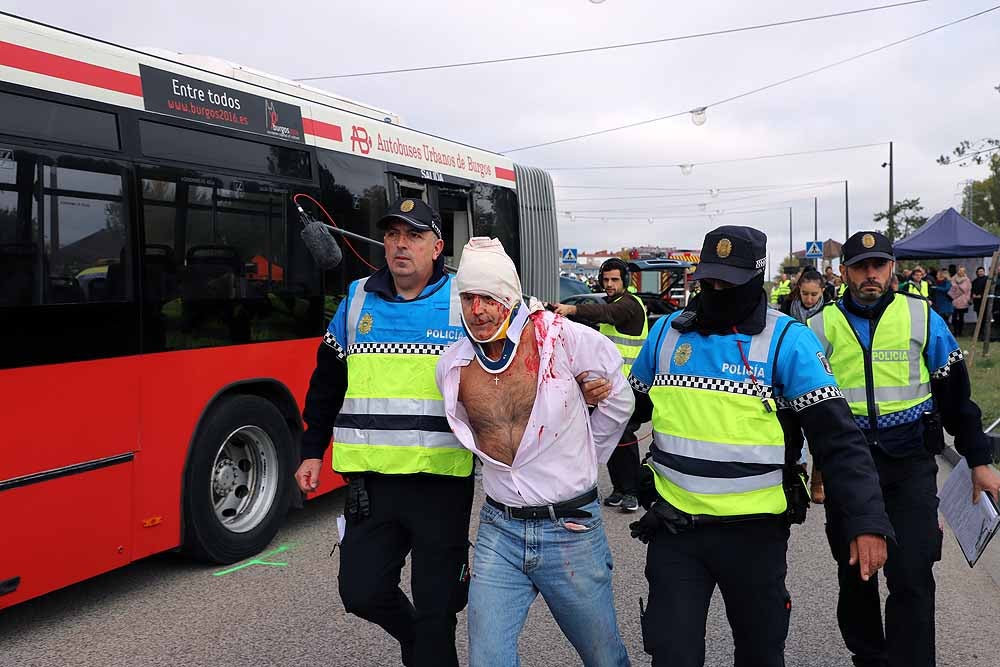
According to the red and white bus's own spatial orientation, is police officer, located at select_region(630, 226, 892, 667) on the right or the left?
on its right

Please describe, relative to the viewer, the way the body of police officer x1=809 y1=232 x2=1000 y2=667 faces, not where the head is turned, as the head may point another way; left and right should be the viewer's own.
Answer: facing the viewer

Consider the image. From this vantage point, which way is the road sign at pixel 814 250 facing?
toward the camera

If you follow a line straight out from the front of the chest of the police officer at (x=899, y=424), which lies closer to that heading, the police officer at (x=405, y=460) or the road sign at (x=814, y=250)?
the police officer

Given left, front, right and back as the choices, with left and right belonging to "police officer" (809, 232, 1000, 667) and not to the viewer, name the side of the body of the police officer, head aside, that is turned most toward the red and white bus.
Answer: right

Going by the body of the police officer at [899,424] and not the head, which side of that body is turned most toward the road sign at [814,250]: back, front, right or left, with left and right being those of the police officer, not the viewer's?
back

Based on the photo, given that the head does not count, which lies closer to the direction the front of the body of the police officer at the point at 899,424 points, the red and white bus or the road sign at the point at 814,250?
the red and white bus

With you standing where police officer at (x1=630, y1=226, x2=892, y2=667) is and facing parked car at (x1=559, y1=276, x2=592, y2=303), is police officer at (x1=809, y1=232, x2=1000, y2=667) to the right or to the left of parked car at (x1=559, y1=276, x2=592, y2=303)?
right

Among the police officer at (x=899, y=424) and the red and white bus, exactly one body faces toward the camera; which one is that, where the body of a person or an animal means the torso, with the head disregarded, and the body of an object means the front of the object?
the police officer

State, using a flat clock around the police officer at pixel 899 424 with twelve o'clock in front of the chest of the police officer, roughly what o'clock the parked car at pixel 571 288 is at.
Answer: The parked car is roughly at 5 o'clock from the police officer.

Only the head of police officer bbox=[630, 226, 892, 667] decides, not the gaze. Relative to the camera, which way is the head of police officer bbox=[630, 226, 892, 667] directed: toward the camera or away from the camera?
toward the camera

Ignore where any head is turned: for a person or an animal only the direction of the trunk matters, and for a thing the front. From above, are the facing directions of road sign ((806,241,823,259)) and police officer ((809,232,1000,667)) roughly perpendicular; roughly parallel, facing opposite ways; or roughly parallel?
roughly parallel

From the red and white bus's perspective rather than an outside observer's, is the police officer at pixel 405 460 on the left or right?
on its right

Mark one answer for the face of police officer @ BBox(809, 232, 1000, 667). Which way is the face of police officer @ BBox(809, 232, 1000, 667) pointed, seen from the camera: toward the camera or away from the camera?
toward the camera

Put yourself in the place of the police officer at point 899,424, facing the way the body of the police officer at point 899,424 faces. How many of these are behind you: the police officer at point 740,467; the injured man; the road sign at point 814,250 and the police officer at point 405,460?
1

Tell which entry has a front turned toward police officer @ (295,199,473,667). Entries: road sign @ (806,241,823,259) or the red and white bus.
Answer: the road sign

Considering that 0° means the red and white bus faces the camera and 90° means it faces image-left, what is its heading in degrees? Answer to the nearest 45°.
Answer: approximately 225°

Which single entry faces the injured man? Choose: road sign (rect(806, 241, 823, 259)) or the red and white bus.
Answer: the road sign

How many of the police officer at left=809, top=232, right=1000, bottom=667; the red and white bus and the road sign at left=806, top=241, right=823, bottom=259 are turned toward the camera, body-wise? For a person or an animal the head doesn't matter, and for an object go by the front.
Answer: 2
